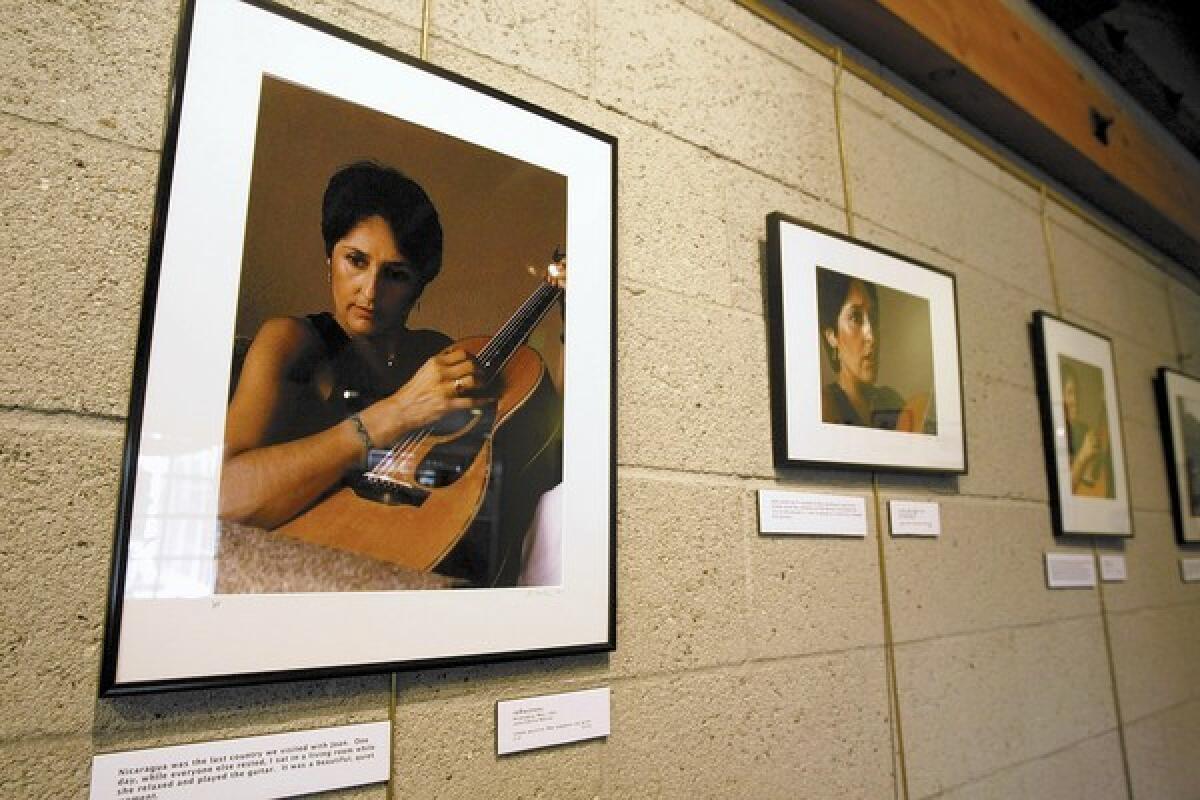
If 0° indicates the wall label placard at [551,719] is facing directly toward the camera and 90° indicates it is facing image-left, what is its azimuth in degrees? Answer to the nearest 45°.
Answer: approximately 315°

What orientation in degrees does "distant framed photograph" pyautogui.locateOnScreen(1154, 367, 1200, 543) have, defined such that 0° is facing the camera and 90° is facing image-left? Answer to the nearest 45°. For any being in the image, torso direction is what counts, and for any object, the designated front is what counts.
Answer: approximately 315°

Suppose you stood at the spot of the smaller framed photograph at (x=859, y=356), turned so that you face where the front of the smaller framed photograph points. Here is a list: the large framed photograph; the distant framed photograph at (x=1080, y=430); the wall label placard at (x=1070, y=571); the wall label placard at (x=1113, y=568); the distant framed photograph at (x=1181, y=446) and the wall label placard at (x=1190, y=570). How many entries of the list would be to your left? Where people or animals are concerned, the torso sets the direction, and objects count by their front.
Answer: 5

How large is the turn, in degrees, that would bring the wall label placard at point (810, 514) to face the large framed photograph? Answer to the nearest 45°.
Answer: approximately 90° to its right

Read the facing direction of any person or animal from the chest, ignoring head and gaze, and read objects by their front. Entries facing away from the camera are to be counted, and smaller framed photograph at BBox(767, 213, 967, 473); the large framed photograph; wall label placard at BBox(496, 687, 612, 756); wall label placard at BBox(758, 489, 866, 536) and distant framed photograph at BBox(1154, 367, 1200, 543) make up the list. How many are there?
0

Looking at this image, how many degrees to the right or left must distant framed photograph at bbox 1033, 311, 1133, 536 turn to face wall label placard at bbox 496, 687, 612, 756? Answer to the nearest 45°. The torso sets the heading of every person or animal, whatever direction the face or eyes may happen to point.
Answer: approximately 45° to its right

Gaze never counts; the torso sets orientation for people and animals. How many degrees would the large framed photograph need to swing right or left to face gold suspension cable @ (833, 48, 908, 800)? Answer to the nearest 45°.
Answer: approximately 45° to its left

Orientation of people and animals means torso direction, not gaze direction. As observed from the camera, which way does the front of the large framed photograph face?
facing the viewer and to the right of the viewer

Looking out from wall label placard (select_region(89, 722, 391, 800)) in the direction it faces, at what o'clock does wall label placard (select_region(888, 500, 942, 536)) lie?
wall label placard (select_region(888, 500, 942, 536)) is roughly at 10 o'clock from wall label placard (select_region(89, 722, 391, 800)).

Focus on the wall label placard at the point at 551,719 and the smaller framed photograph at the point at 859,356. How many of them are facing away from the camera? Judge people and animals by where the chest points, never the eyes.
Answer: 0

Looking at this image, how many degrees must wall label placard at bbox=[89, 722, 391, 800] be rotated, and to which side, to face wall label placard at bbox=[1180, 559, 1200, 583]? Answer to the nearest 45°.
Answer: approximately 45° to its left

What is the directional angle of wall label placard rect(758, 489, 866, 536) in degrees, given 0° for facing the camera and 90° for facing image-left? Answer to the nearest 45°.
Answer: approximately 315°

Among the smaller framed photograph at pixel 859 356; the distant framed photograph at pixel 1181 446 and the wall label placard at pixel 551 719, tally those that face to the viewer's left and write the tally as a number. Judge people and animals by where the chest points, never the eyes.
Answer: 0

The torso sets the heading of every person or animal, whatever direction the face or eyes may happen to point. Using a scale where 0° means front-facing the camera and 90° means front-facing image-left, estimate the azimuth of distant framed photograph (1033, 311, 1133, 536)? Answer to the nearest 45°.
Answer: approximately 315°

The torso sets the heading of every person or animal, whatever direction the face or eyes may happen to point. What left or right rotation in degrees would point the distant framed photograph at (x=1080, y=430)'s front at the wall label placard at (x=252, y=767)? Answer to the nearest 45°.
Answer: approximately 45° to its right

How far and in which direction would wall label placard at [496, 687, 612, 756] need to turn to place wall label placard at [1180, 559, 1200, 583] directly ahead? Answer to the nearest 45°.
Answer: approximately 90° to its left

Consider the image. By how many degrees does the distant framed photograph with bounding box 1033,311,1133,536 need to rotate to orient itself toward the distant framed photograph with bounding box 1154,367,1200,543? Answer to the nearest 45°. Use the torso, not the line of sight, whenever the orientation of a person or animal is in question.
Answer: approximately 135° to its left

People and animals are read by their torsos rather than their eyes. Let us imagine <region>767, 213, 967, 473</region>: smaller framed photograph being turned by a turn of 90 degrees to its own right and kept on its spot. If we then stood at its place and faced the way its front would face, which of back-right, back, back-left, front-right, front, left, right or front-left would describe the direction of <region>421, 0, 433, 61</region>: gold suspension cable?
front
